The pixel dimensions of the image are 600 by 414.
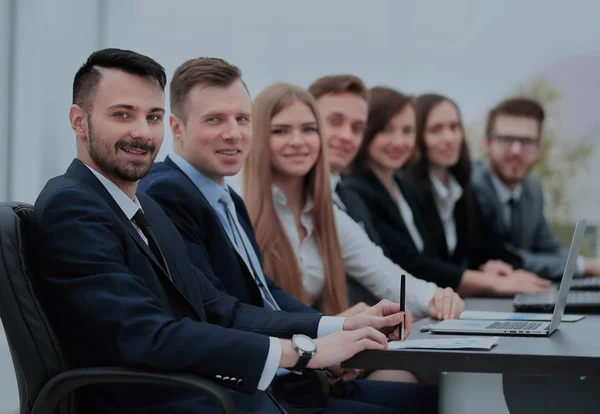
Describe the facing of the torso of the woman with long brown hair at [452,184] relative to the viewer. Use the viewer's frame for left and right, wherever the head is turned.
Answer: facing the viewer and to the right of the viewer

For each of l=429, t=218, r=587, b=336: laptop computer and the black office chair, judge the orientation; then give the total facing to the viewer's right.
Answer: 1

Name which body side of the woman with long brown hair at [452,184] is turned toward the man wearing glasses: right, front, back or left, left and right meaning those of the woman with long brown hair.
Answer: left

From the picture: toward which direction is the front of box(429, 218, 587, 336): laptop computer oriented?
to the viewer's left

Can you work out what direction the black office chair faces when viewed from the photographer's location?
facing to the right of the viewer

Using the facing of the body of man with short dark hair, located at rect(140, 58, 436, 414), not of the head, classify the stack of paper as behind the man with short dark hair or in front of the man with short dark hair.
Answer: in front

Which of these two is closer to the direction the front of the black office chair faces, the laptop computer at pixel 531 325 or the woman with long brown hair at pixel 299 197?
the laptop computer

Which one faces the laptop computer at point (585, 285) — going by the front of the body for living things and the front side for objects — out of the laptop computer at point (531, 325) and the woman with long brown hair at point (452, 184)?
the woman with long brown hair

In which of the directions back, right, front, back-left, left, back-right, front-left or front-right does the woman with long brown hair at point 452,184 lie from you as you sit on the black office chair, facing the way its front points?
front-left

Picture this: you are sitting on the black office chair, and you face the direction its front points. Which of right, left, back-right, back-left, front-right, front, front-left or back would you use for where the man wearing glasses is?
front-left

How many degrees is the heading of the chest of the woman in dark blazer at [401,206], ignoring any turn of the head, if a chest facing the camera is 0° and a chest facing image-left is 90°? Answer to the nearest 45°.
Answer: approximately 315°
